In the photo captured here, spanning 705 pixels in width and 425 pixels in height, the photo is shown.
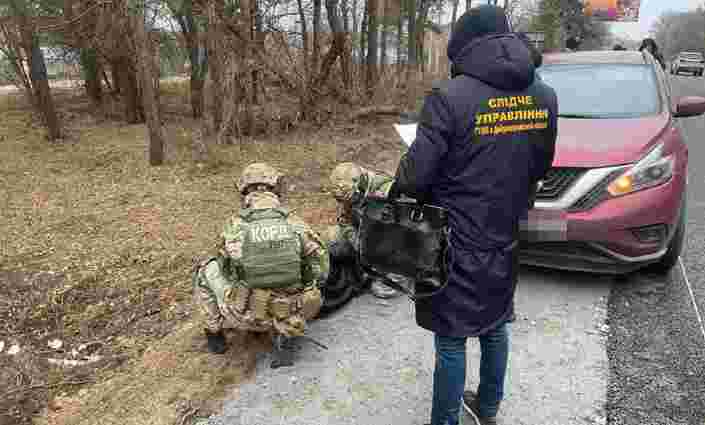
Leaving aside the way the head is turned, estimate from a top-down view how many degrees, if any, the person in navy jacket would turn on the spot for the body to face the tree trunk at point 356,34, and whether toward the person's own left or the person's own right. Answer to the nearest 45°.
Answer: approximately 45° to the person's own right

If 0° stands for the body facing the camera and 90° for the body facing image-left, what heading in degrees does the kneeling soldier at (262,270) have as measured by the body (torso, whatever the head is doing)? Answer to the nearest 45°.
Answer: approximately 180°

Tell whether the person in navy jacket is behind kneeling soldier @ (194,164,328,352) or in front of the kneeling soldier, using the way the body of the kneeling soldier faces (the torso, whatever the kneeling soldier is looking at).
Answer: behind

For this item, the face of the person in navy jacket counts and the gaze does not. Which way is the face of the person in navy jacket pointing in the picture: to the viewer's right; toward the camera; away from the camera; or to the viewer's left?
away from the camera

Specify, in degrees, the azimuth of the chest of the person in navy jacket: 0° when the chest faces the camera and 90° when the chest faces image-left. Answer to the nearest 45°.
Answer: approximately 135°

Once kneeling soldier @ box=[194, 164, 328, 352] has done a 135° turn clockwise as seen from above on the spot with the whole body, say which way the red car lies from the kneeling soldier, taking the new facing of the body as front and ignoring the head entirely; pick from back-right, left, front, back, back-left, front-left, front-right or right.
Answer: front-left

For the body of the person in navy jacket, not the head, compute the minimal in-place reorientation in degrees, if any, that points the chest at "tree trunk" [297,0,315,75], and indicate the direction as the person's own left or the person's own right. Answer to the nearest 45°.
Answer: approximately 45° to the person's own right

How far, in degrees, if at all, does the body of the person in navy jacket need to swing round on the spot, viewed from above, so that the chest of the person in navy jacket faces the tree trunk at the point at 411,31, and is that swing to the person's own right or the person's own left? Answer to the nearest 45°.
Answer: approximately 45° to the person's own right

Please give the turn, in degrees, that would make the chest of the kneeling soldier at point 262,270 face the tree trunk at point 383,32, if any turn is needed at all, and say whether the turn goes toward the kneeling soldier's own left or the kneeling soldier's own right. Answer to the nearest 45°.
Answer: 0° — they already face it
